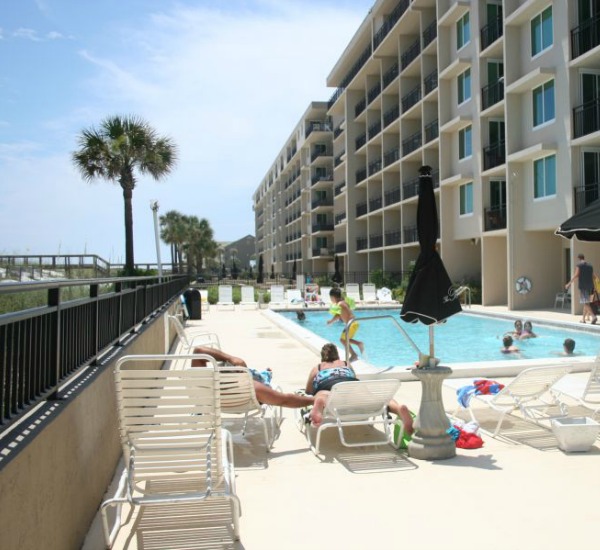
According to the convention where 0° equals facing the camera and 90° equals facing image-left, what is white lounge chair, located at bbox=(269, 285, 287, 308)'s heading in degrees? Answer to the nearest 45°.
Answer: approximately 0°

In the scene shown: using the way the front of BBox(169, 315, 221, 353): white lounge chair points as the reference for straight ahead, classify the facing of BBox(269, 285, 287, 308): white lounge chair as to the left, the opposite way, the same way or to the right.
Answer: to the right

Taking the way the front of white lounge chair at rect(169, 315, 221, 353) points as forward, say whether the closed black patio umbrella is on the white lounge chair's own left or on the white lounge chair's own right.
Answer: on the white lounge chair's own right

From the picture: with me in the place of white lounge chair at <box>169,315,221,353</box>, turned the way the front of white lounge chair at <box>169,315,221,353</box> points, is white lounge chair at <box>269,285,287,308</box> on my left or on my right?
on my left

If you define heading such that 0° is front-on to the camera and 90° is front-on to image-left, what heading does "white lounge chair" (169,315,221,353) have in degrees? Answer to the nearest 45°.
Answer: approximately 270°

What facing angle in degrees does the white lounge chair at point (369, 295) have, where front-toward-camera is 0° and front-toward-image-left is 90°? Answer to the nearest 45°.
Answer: approximately 0°

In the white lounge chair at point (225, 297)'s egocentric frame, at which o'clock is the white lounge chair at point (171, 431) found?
the white lounge chair at point (171, 431) is roughly at 12 o'clock from the white lounge chair at point (225, 297).
